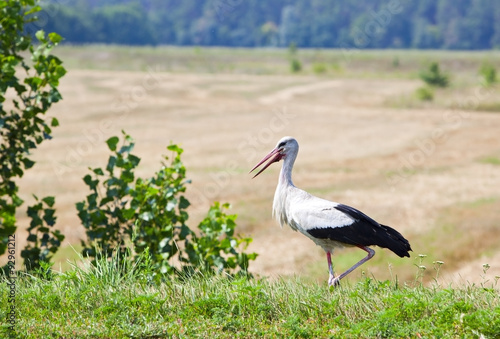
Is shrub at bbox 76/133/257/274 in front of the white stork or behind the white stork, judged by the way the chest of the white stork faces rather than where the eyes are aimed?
in front

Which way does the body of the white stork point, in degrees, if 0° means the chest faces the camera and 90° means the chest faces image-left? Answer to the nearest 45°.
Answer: approximately 90°

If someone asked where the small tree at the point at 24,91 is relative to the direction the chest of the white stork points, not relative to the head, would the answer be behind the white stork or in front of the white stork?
in front
